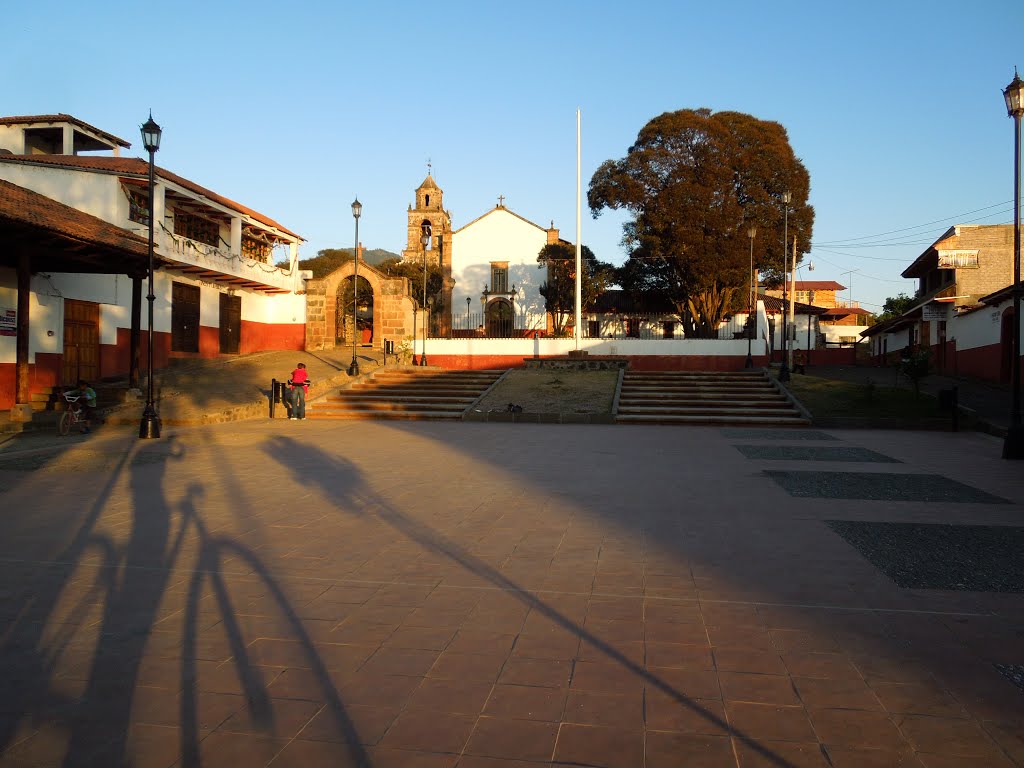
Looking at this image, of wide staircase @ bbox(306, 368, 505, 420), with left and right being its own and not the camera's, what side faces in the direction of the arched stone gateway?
back

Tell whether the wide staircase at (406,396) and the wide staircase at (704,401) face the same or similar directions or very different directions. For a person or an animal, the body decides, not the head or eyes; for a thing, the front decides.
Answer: same or similar directions

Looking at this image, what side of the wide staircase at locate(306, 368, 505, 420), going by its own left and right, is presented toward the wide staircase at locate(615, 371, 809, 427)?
left

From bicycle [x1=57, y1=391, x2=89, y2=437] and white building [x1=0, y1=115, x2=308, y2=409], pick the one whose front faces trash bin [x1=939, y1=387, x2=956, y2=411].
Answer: the white building

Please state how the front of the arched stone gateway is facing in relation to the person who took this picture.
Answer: facing the viewer

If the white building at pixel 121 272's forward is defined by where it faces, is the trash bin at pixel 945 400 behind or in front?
in front

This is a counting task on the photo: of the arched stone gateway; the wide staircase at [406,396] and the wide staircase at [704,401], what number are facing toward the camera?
3

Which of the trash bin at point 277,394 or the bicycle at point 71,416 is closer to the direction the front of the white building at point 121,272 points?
the trash bin

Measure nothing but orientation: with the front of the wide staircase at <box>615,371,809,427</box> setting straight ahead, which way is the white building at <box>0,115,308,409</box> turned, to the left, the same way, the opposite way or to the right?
to the left

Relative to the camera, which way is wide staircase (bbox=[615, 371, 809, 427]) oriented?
toward the camera

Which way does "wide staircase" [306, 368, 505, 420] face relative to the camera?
toward the camera

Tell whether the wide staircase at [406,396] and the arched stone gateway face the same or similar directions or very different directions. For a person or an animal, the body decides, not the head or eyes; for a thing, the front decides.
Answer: same or similar directions

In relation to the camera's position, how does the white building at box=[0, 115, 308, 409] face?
facing the viewer and to the right of the viewer

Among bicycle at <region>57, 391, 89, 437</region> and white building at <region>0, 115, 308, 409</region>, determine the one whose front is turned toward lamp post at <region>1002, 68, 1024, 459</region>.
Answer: the white building
